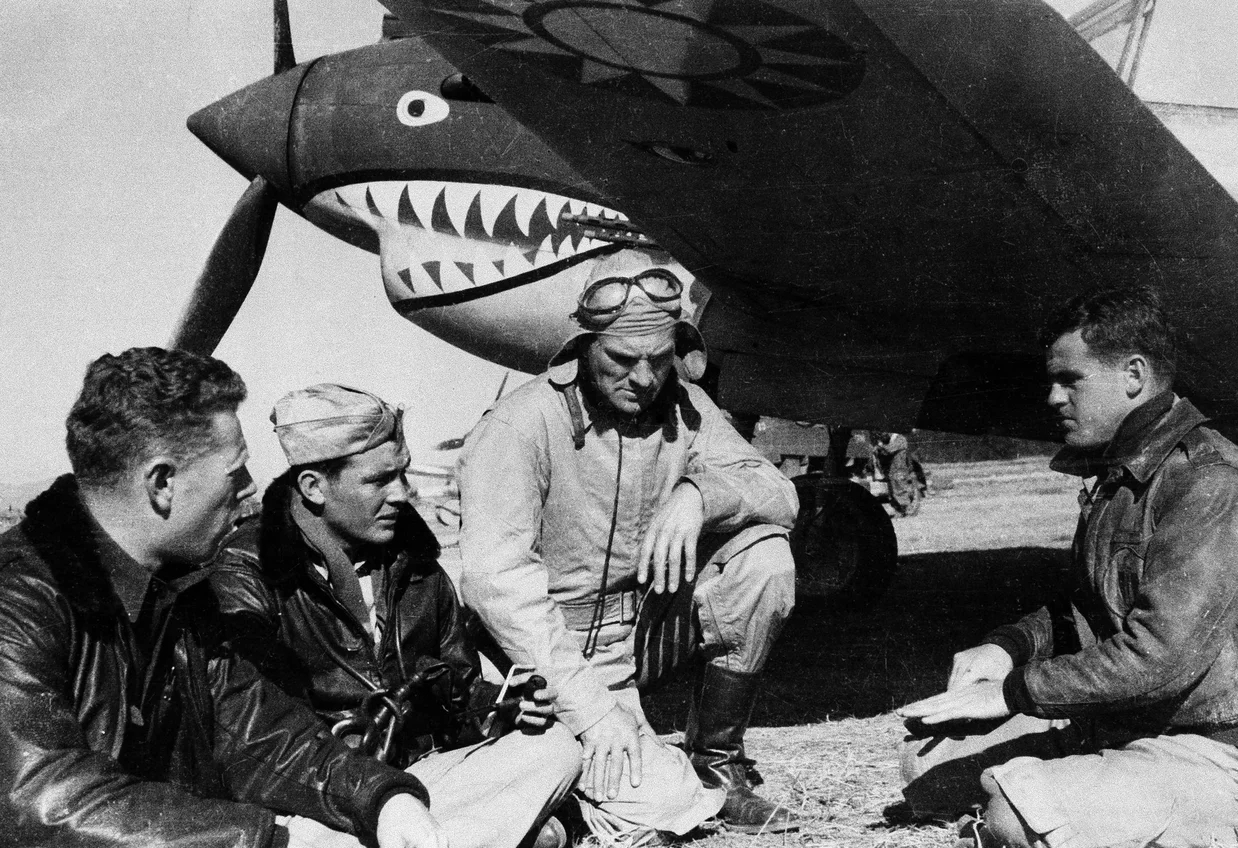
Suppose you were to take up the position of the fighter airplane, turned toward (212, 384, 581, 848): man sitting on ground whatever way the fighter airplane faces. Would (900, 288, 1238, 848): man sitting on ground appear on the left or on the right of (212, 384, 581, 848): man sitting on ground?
left

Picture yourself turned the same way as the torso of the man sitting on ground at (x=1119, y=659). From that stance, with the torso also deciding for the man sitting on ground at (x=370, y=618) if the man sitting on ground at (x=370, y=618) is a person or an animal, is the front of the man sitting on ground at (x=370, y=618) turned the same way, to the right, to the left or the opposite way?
the opposite way

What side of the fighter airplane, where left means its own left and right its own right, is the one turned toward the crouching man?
left

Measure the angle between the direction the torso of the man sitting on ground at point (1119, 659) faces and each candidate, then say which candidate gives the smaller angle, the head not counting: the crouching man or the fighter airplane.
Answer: the crouching man

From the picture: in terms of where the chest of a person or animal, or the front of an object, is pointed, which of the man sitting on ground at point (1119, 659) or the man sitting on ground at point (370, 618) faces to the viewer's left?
the man sitting on ground at point (1119, 659)

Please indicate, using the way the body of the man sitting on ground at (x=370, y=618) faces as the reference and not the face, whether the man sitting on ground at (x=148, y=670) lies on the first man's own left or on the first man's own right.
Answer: on the first man's own right

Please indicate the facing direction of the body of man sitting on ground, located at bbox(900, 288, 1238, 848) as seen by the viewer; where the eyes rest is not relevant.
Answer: to the viewer's left

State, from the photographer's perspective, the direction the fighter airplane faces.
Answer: facing to the left of the viewer

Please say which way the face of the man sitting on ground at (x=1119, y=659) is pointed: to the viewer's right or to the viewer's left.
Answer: to the viewer's left

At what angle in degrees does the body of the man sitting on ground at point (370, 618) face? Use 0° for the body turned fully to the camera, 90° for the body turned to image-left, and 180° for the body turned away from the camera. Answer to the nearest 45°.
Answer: approximately 315°

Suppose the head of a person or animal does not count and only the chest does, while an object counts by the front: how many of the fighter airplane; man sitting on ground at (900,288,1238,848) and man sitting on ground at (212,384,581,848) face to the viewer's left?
2

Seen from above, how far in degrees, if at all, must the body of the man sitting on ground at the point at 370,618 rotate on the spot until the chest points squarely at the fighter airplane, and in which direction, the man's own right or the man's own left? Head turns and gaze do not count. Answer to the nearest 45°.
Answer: approximately 90° to the man's own left
